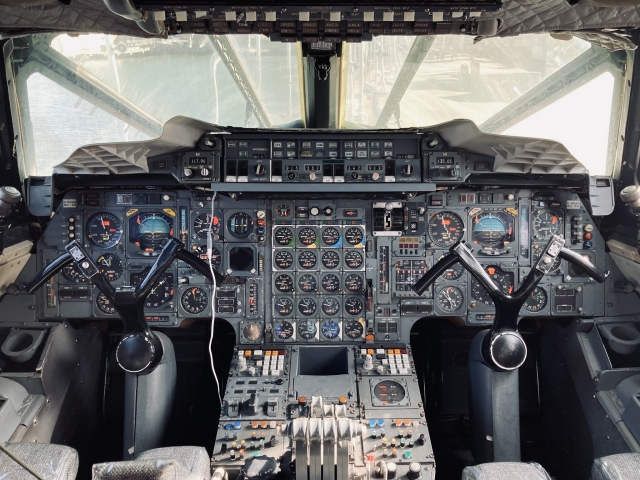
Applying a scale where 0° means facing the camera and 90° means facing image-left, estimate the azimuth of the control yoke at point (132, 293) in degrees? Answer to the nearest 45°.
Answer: approximately 0°

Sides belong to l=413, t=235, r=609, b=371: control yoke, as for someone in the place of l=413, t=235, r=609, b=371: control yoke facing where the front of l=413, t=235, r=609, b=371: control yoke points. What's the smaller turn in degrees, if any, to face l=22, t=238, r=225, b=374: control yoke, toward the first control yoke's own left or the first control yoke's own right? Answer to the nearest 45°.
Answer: approximately 90° to the first control yoke's own right

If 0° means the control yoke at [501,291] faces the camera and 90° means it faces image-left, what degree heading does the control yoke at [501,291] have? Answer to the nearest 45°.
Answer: approximately 0°

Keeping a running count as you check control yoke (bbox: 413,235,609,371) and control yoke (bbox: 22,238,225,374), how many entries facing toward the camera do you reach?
2

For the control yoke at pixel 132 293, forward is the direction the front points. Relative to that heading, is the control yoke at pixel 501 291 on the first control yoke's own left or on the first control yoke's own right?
on the first control yoke's own left
